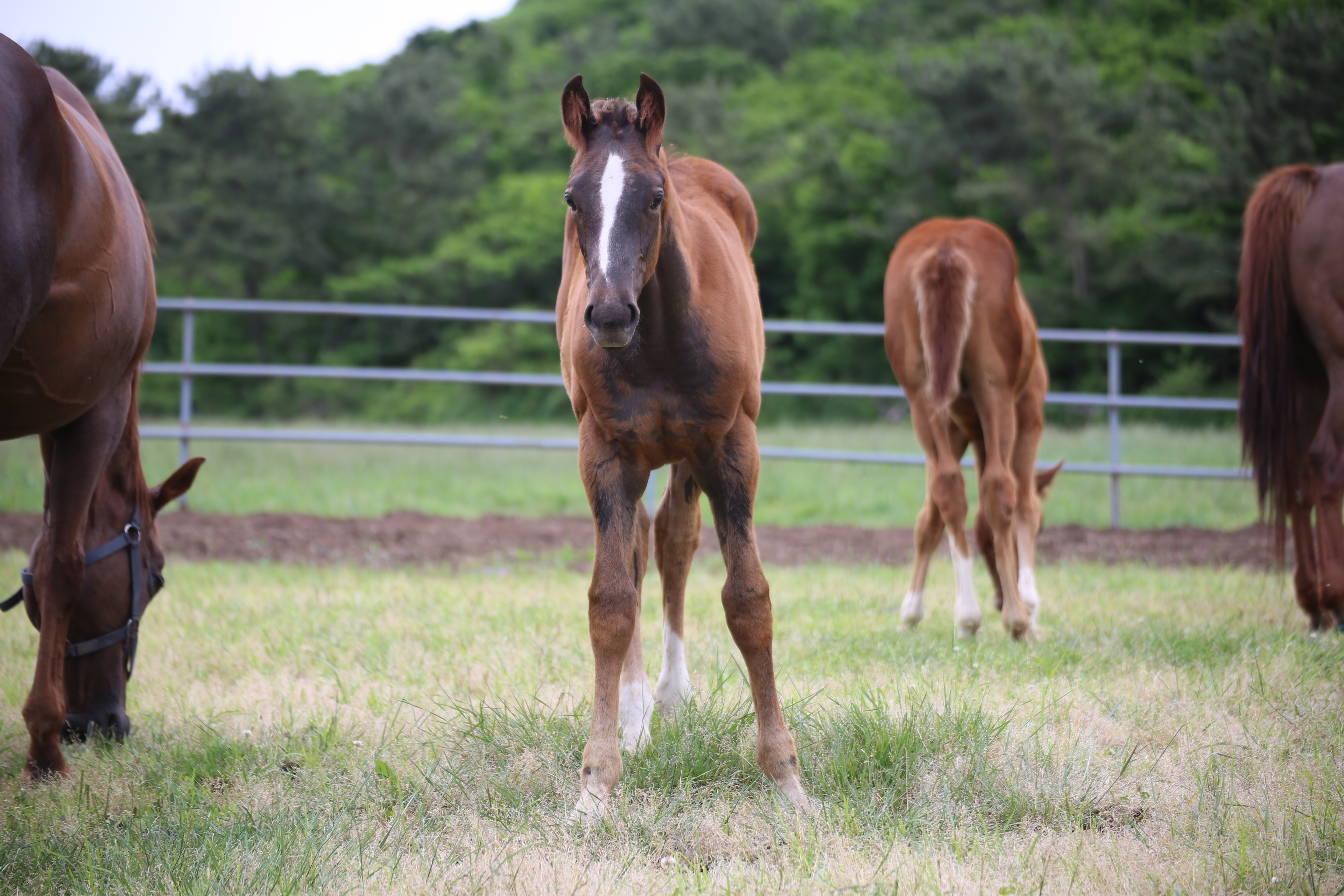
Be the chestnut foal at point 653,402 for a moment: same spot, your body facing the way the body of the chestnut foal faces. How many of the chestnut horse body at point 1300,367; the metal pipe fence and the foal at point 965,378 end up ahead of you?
0

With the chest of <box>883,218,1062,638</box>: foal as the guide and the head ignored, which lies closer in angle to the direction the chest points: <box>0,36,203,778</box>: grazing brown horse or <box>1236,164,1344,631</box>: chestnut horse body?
the chestnut horse body

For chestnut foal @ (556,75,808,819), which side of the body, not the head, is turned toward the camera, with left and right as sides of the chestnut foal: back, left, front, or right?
front

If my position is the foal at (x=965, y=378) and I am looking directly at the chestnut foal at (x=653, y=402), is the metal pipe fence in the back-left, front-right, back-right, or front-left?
back-right

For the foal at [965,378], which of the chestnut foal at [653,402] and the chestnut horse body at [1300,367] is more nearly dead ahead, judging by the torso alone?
the chestnut horse body

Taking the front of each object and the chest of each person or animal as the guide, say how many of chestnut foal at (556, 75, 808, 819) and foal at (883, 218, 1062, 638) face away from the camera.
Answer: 1

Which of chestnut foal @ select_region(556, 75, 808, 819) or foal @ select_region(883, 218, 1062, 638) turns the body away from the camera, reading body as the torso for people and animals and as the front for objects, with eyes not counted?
the foal

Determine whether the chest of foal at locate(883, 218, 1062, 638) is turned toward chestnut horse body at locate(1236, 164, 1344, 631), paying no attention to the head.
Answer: no

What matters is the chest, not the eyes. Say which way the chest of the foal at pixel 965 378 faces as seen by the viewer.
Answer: away from the camera

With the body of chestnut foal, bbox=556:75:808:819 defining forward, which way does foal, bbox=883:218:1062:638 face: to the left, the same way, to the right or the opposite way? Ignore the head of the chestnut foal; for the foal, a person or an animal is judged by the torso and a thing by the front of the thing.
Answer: the opposite way

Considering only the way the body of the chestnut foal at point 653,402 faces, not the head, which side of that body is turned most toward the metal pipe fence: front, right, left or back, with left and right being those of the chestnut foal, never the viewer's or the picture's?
back

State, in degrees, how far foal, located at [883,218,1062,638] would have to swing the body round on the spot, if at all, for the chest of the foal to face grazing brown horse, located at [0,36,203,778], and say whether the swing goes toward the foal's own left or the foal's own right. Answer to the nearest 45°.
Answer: approximately 135° to the foal's own left
